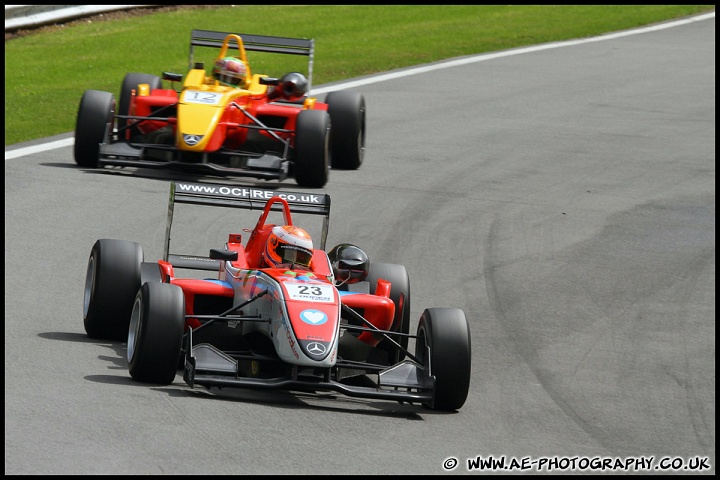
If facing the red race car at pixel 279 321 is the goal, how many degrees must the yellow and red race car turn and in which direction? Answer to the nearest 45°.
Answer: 0° — it already faces it

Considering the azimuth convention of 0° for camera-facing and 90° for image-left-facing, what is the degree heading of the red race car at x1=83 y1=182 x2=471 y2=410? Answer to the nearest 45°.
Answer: approximately 0°

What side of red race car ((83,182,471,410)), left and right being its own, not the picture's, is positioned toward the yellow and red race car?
back

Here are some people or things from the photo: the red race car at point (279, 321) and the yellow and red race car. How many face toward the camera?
2
